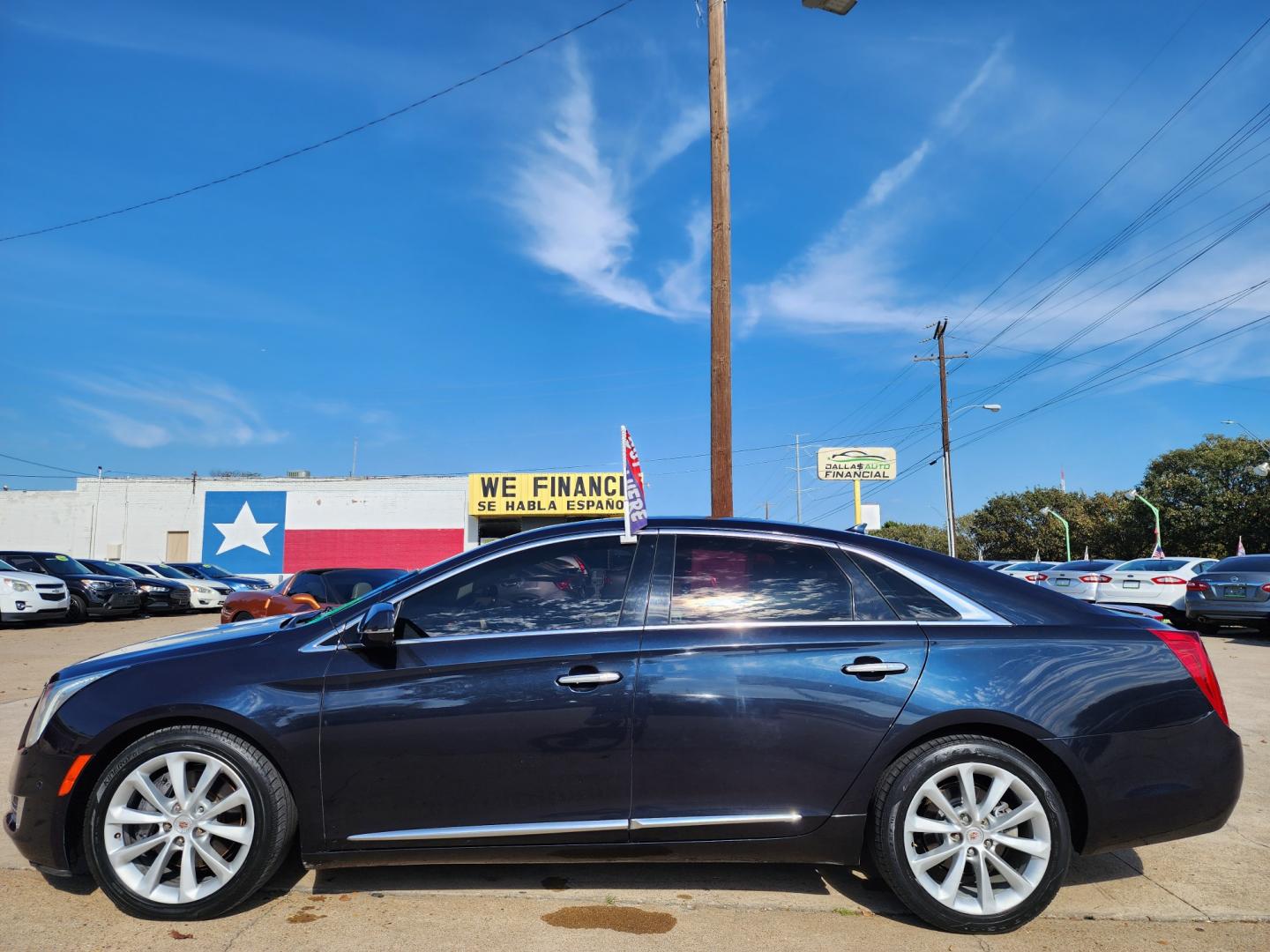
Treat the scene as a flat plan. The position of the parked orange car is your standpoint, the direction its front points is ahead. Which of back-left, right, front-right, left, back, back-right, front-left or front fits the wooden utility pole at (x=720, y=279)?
back-left

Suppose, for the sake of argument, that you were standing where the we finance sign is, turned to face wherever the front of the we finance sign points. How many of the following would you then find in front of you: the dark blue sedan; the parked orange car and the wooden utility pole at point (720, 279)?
3

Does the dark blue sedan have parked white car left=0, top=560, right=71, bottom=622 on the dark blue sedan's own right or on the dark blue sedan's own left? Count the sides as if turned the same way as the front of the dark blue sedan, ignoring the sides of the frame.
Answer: on the dark blue sedan's own right

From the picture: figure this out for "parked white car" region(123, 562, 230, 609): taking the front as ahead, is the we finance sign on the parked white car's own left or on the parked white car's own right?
on the parked white car's own left

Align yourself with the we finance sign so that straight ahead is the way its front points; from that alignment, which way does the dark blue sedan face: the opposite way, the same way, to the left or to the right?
to the right

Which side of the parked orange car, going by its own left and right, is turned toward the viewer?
left

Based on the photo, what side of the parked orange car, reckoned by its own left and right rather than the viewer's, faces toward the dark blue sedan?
left

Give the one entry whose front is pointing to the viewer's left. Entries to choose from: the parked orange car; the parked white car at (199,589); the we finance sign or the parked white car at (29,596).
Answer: the parked orange car

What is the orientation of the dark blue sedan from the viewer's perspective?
to the viewer's left

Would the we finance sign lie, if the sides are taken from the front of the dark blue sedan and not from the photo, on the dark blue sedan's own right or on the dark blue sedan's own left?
on the dark blue sedan's own right

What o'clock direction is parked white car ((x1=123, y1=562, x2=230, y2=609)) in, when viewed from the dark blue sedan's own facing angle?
The parked white car is roughly at 2 o'clock from the dark blue sedan.
